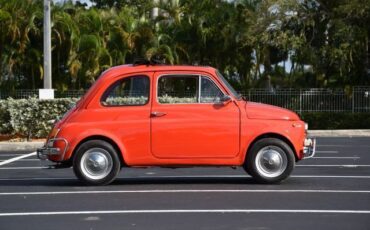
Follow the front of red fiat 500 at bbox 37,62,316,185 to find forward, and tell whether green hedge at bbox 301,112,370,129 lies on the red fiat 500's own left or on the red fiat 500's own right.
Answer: on the red fiat 500's own left

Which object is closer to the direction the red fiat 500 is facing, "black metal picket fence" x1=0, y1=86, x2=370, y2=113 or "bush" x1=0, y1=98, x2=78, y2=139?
the black metal picket fence

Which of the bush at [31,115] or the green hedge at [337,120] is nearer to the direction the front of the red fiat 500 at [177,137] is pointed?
the green hedge

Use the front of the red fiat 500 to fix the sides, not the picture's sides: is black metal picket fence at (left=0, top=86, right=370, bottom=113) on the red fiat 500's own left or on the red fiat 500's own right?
on the red fiat 500's own left

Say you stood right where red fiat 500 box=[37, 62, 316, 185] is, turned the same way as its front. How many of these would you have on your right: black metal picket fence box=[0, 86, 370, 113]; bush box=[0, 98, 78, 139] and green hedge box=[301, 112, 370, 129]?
0

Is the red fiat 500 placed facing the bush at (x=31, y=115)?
no

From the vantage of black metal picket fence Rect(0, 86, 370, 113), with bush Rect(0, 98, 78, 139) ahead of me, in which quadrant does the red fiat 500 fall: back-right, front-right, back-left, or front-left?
front-left

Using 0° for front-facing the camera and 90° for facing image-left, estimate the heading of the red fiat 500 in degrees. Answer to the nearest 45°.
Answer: approximately 270°
